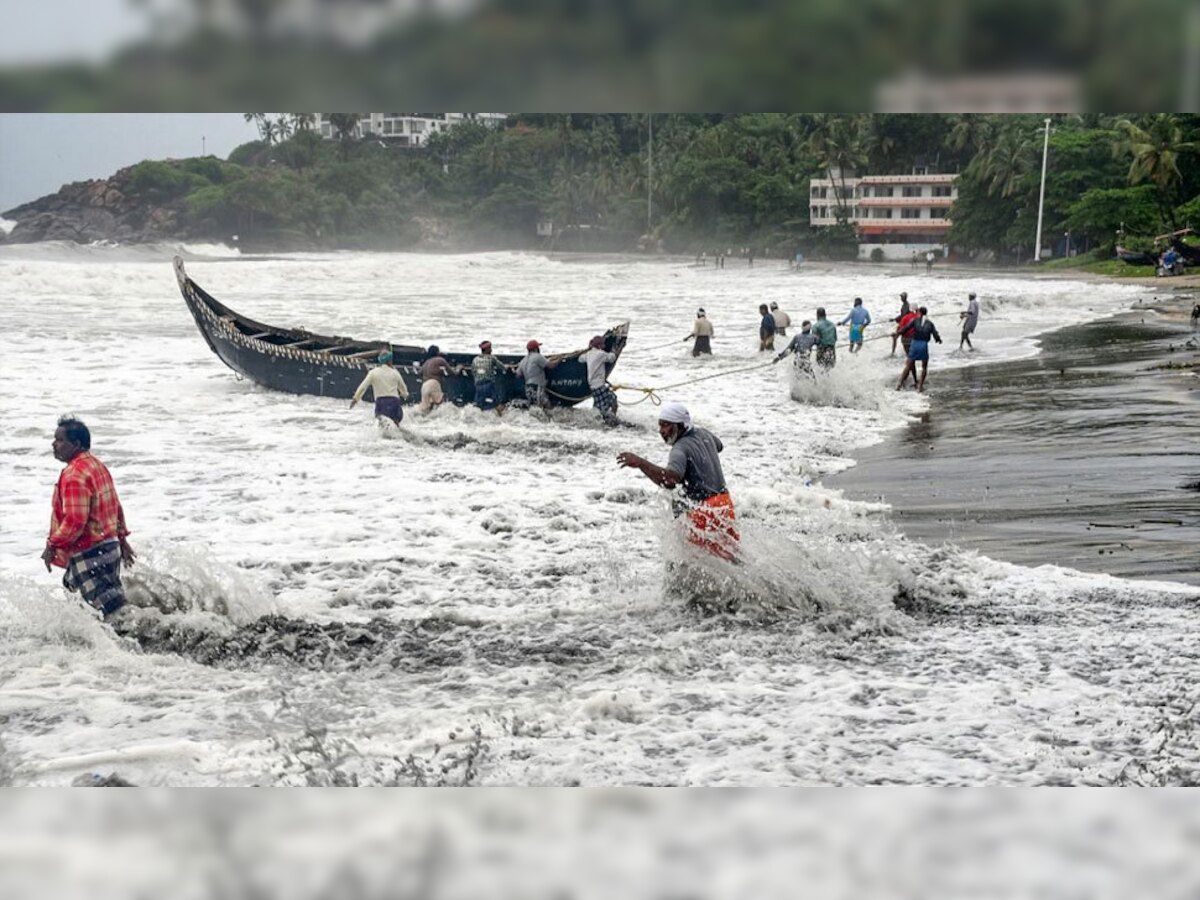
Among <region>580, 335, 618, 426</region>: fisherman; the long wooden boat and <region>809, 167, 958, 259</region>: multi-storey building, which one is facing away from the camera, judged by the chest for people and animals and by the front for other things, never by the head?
the fisherman

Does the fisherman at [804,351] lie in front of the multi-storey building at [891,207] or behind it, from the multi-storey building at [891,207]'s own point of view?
in front

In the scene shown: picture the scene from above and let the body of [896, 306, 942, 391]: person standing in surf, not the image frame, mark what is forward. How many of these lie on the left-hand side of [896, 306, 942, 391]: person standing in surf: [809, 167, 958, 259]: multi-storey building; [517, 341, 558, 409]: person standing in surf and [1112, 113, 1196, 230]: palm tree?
1

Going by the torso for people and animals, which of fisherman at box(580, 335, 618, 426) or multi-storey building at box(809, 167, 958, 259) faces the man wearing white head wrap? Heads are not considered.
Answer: the multi-storey building

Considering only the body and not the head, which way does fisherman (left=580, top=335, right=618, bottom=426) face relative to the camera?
away from the camera

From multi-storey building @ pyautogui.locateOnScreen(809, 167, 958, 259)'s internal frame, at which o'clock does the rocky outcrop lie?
The rocky outcrop is roughly at 3 o'clock from the multi-storey building.

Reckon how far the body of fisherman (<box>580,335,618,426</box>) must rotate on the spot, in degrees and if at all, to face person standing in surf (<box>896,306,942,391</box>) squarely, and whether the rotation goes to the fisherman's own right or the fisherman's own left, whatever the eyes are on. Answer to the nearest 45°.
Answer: approximately 45° to the fisherman's own right

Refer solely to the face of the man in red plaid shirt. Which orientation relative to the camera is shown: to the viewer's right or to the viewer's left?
to the viewer's left

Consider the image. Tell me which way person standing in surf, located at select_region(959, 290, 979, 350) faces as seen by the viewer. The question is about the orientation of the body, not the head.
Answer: to the viewer's left

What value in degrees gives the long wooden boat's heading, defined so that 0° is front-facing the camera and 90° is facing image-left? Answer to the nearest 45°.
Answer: approximately 90°
